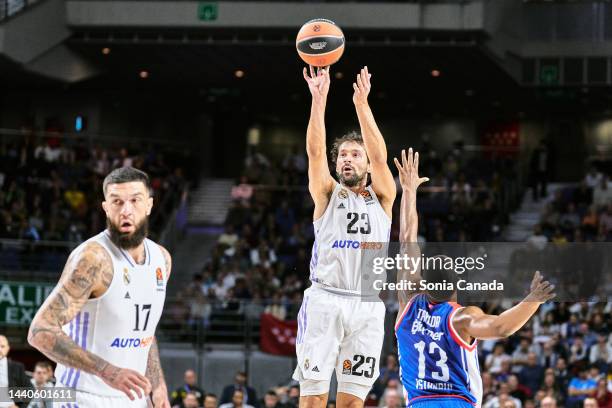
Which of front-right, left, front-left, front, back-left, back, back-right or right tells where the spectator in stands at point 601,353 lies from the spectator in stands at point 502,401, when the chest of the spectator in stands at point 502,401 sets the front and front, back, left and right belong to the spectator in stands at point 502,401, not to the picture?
back-left

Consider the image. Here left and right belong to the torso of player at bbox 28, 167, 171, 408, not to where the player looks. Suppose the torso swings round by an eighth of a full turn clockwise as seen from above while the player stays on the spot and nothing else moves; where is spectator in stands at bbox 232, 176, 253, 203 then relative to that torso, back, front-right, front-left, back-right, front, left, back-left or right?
back

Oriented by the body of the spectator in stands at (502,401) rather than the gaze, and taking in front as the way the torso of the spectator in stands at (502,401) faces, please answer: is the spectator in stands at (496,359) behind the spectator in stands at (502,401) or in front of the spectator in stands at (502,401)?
behind

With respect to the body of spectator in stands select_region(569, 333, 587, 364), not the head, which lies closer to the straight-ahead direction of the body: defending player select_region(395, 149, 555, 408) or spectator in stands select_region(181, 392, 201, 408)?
the defending player

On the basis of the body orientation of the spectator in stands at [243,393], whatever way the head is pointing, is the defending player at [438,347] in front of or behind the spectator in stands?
in front

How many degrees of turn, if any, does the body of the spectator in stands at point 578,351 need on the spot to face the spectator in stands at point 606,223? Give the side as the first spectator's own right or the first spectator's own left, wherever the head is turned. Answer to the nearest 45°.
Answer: approximately 180°

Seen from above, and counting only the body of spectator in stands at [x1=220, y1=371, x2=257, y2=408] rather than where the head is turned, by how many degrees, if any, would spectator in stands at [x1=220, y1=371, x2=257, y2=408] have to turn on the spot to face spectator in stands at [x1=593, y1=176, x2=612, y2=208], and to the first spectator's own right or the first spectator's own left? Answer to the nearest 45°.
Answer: approximately 135° to the first spectator's own left

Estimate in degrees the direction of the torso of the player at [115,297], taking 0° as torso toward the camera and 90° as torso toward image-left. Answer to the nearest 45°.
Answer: approximately 315°

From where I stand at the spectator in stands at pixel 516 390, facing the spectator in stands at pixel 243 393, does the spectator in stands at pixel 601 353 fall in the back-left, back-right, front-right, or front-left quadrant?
back-right

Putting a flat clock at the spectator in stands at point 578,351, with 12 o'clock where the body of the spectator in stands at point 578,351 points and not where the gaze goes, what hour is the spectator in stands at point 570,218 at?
the spectator in stands at point 570,218 is roughly at 6 o'clock from the spectator in stands at point 578,351.

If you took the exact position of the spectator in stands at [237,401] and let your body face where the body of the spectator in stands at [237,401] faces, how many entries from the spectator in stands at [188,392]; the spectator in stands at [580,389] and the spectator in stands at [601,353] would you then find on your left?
2

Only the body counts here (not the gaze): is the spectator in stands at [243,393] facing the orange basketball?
yes
